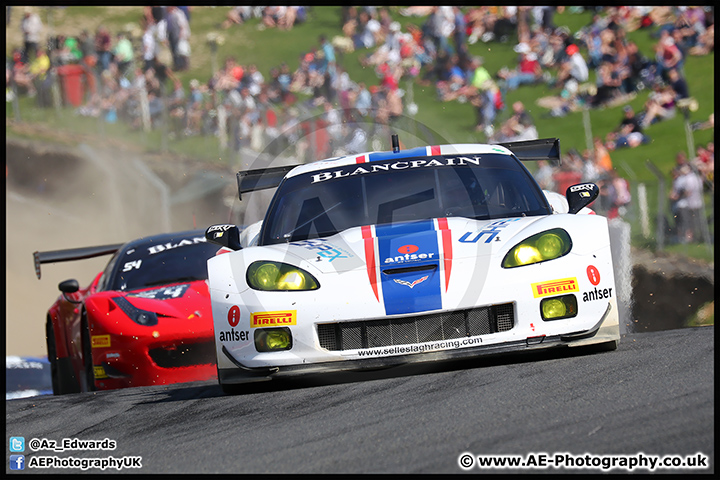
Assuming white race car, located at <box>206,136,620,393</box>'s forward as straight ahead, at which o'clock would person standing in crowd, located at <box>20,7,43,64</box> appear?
The person standing in crowd is roughly at 5 o'clock from the white race car.

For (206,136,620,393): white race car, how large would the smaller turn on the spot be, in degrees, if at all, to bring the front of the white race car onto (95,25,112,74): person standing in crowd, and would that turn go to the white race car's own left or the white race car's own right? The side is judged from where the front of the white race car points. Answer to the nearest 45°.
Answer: approximately 135° to the white race car's own right

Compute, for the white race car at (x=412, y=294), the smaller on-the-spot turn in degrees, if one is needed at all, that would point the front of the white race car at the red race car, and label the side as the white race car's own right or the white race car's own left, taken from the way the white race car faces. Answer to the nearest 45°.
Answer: approximately 135° to the white race car's own right

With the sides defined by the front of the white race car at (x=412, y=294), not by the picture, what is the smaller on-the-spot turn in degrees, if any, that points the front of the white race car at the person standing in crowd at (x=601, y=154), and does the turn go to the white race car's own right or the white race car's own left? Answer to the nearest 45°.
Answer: approximately 180°

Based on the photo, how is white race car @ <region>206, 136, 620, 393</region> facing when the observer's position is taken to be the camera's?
facing the viewer

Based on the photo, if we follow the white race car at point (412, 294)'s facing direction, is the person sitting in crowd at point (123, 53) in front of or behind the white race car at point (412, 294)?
behind

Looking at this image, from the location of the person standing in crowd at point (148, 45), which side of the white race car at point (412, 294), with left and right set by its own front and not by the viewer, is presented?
back

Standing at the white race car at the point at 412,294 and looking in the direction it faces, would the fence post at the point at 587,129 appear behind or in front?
behind

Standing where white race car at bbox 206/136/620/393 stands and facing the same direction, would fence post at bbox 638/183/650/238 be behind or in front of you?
behind

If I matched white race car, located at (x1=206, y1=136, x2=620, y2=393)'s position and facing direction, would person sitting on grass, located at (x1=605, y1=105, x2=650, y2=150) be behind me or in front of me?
behind
